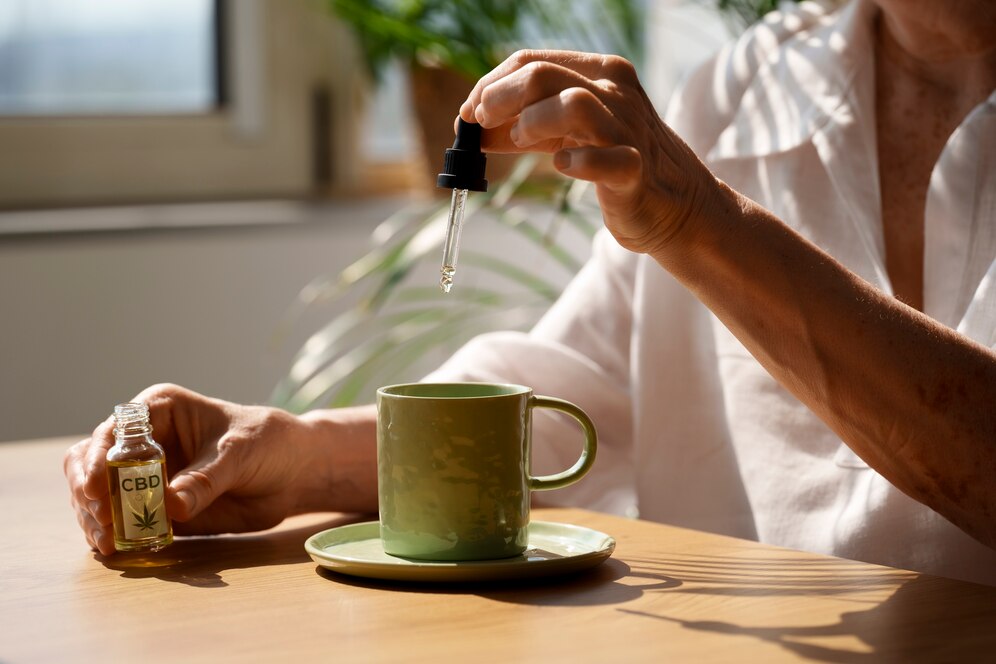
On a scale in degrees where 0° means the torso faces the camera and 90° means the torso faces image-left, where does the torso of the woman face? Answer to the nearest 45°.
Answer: approximately 45°
